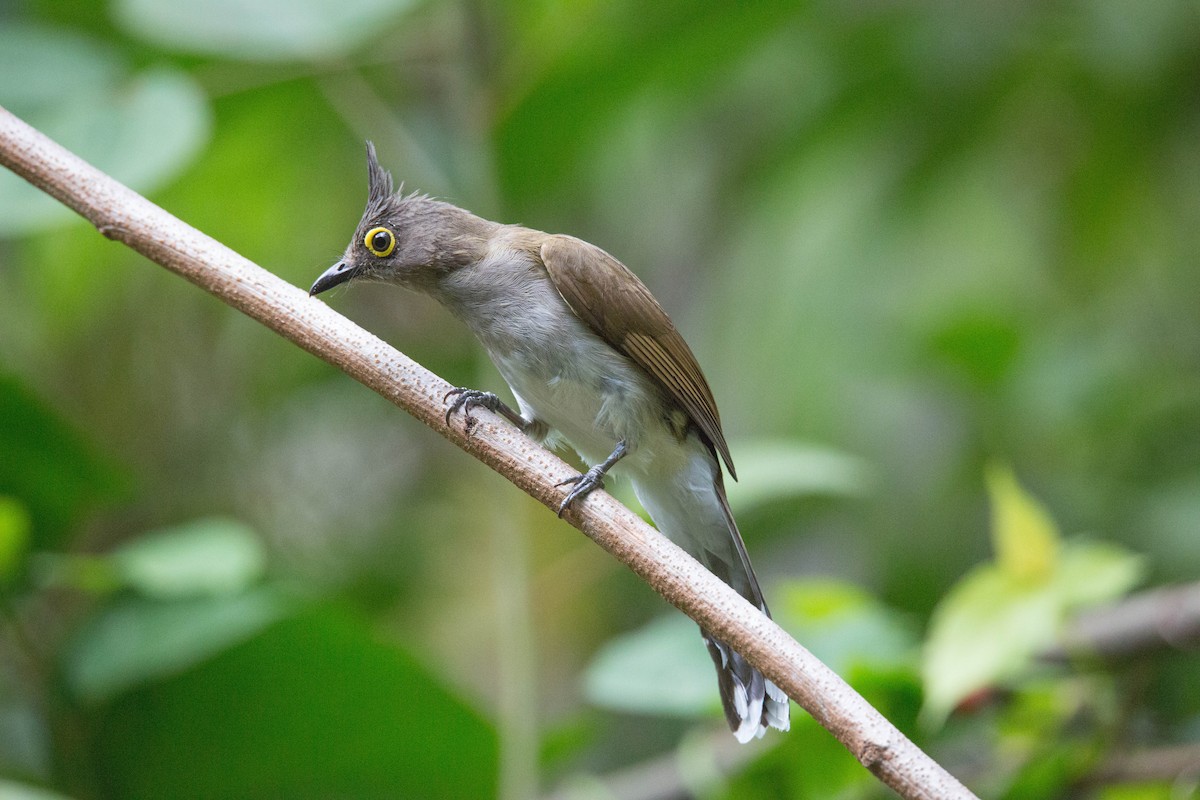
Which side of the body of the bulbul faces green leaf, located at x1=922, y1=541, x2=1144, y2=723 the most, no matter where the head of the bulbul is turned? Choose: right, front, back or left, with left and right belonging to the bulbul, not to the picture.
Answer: back

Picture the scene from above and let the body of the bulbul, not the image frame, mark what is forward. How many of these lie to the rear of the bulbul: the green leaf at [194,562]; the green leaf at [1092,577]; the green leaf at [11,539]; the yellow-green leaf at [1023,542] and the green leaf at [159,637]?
2

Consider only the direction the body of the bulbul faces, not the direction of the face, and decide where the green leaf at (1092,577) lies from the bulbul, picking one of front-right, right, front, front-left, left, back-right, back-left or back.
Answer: back

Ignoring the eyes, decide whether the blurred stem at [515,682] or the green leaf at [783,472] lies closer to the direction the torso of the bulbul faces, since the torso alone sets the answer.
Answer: the blurred stem

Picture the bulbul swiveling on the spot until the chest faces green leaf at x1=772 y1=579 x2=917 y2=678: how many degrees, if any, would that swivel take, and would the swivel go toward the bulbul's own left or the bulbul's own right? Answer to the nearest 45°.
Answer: approximately 135° to the bulbul's own right

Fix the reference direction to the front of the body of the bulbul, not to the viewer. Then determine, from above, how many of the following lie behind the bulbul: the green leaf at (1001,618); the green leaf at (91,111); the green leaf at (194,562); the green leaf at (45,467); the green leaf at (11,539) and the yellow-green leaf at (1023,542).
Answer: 2

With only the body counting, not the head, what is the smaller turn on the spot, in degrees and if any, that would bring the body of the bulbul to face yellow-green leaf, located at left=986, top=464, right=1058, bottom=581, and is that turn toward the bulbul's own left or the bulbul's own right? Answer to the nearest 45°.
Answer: approximately 180°

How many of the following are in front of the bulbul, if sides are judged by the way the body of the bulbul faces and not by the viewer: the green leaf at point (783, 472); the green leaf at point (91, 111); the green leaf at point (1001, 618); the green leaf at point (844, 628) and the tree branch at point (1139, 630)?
1

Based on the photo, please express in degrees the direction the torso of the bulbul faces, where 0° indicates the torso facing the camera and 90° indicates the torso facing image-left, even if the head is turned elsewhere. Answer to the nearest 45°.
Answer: approximately 90°

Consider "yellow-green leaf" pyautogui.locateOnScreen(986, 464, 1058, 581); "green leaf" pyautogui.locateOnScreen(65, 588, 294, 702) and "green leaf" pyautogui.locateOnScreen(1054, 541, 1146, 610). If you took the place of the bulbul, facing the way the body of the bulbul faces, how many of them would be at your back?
2
